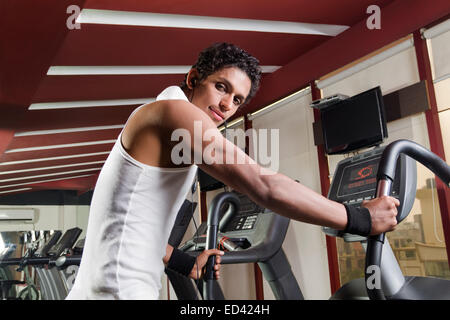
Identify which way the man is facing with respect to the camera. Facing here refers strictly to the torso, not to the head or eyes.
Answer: to the viewer's right

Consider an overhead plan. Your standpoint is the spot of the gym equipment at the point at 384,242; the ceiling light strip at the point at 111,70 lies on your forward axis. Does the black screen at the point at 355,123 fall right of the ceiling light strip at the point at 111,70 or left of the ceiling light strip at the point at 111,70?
right

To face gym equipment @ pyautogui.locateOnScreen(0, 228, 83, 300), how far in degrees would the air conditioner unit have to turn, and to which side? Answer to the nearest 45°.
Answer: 0° — it already faces it

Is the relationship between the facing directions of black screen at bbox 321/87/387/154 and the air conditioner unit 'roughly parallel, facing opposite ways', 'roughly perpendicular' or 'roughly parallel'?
roughly perpendicular

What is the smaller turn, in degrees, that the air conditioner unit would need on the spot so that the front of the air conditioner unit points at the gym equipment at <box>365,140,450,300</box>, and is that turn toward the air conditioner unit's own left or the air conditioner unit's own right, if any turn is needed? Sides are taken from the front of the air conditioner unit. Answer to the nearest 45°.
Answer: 0° — it already faces it

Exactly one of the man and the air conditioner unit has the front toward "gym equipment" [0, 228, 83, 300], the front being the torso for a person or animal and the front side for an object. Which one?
the air conditioner unit

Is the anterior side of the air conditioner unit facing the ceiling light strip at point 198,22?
yes

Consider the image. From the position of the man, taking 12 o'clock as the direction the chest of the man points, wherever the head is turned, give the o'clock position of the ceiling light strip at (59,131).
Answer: The ceiling light strip is roughly at 8 o'clock from the man.

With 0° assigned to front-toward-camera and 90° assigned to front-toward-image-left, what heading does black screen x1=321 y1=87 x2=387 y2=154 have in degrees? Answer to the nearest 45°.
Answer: approximately 45°
